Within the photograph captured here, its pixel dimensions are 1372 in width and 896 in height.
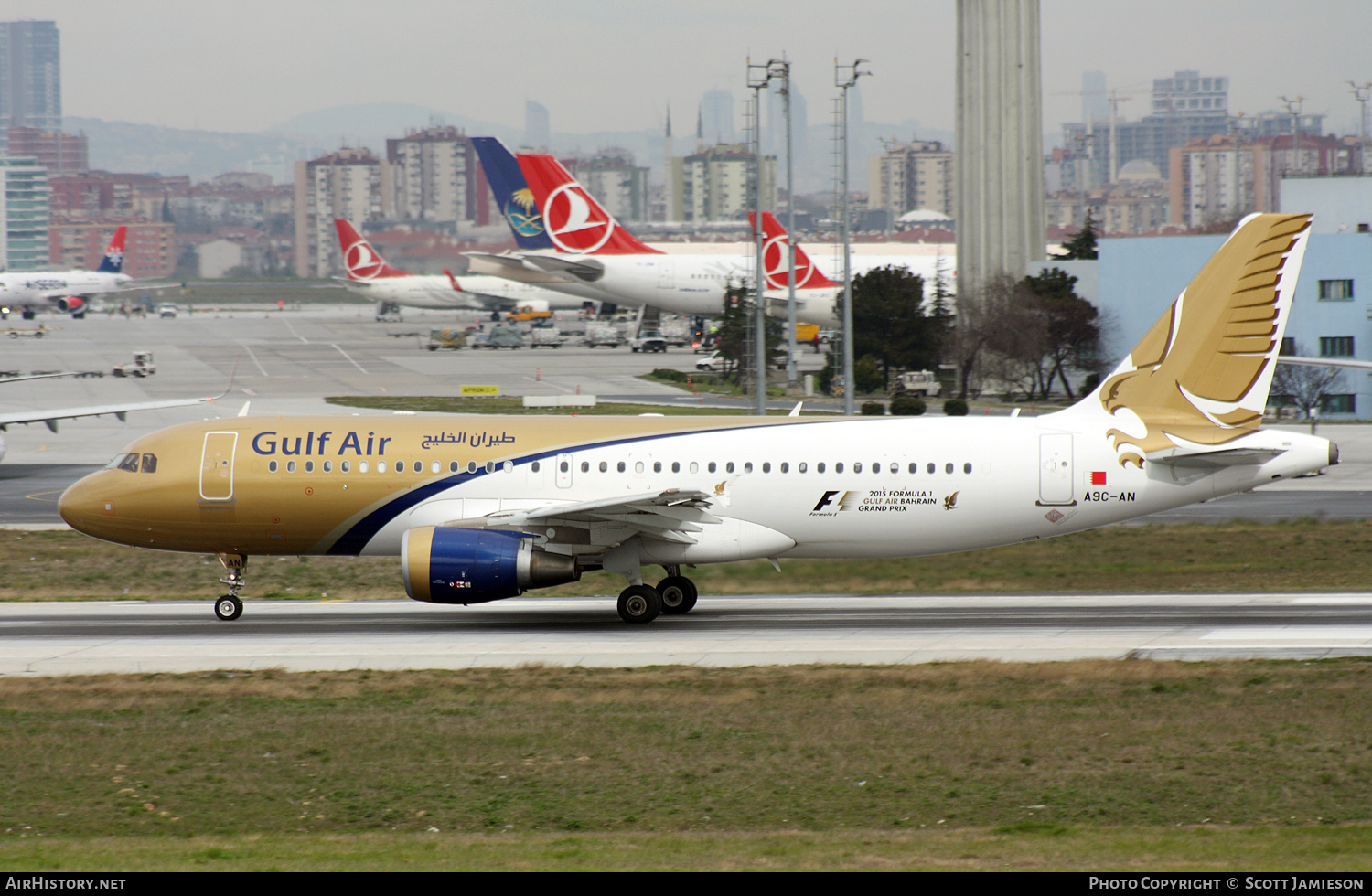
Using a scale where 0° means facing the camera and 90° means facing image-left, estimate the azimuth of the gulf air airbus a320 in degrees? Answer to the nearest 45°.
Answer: approximately 90°
